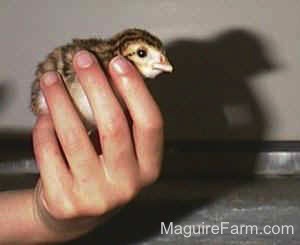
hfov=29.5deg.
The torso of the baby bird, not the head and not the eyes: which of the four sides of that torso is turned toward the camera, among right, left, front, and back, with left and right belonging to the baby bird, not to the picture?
right
